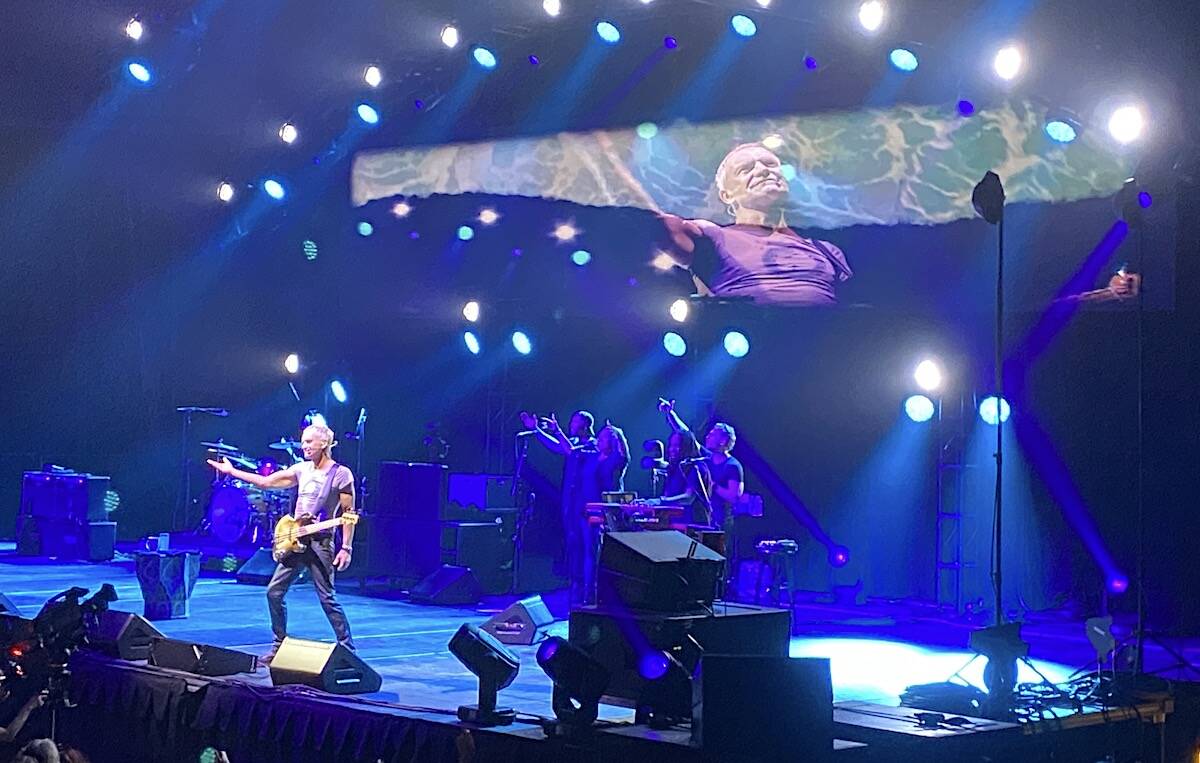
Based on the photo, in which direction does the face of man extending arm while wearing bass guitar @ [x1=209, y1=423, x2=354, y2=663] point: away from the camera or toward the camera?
toward the camera

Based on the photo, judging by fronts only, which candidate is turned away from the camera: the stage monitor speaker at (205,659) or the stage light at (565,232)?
the stage monitor speaker

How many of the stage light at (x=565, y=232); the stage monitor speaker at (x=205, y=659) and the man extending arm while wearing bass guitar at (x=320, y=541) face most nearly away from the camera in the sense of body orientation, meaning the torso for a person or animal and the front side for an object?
1

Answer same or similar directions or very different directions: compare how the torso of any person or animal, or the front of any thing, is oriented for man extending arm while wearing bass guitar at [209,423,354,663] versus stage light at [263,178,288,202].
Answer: same or similar directions

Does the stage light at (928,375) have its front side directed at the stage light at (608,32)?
no

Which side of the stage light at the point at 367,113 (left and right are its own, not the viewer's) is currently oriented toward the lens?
front

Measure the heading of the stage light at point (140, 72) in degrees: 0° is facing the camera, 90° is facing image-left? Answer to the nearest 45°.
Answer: approximately 45°

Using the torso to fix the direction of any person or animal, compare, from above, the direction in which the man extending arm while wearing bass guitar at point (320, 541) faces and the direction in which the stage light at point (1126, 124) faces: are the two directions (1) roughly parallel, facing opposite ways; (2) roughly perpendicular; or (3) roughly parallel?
roughly parallel

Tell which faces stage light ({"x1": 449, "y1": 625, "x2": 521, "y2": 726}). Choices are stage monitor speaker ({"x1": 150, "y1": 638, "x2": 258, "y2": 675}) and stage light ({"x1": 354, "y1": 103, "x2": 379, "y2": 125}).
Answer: stage light ({"x1": 354, "y1": 103, "x2": 379, "y2": 125})

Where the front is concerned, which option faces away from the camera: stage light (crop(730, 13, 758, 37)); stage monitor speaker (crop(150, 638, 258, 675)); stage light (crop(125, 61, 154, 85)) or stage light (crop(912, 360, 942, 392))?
the stage monitor speaker

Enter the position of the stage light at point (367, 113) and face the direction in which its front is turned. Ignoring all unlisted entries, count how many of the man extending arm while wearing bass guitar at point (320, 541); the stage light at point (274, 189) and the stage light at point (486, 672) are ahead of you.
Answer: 2

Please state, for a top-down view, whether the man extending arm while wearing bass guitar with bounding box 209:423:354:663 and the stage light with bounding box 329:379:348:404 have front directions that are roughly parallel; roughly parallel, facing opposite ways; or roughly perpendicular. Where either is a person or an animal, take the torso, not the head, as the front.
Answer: roughly parallel

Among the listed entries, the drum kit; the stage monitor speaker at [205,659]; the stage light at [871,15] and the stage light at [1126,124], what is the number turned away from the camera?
1

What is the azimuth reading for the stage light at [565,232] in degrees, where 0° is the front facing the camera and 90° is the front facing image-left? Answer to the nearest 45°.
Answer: approximately 0°

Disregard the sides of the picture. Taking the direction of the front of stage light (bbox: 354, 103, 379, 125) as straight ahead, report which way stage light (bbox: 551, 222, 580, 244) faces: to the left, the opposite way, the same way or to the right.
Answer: the same way

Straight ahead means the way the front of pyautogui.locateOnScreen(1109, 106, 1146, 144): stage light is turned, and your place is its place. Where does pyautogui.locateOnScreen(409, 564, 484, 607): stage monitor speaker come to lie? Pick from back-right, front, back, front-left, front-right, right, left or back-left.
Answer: right

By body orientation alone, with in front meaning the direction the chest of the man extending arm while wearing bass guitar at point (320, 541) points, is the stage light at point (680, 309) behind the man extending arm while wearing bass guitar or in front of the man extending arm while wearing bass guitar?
behind

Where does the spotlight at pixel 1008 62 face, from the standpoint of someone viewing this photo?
facing the viewer

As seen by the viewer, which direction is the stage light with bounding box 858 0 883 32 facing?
toward the camera
